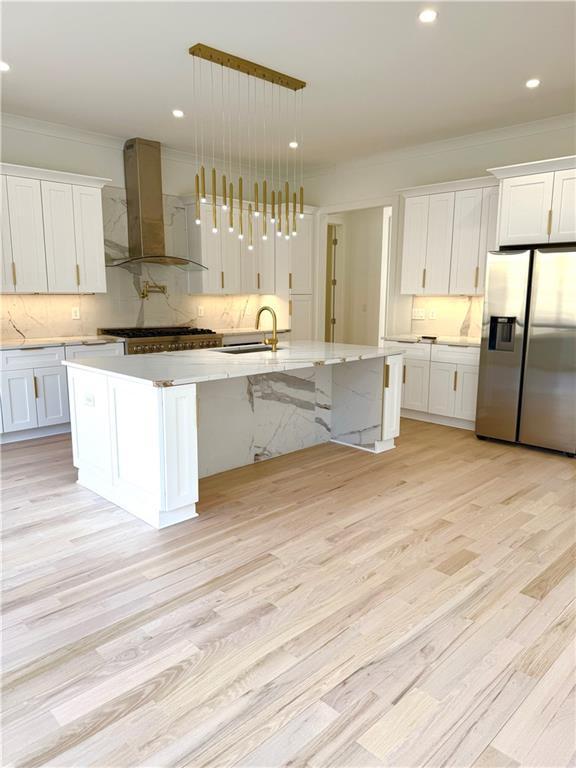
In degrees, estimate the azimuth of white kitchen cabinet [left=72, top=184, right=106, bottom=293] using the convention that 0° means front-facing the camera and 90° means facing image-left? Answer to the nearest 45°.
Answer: approximately 315°

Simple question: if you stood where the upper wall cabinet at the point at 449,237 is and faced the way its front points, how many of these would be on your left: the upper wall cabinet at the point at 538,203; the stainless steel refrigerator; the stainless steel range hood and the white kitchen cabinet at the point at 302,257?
2

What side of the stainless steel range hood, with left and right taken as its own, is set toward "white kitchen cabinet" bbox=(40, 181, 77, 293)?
right

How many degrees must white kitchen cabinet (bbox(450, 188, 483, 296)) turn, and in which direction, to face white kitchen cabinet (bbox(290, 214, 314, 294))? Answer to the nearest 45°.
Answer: approximately 90° to its right

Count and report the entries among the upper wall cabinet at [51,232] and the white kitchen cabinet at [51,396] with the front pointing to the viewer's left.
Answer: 0
